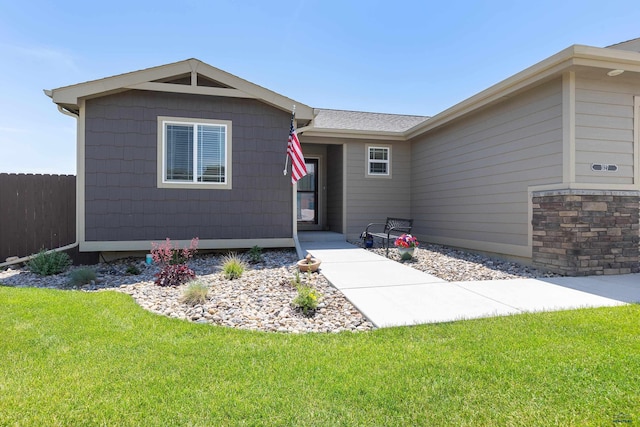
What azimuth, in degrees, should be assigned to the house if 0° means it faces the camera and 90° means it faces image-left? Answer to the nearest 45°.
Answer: approximately 0°

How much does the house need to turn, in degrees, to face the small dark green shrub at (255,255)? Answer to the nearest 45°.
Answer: approximately 90° to its right

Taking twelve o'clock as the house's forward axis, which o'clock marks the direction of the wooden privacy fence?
The wooden privacy fence is roughly at 3 o'clock from the house.

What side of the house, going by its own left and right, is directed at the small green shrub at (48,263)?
right

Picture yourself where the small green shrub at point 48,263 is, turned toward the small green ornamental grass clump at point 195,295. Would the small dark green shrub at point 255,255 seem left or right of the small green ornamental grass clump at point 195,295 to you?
left
